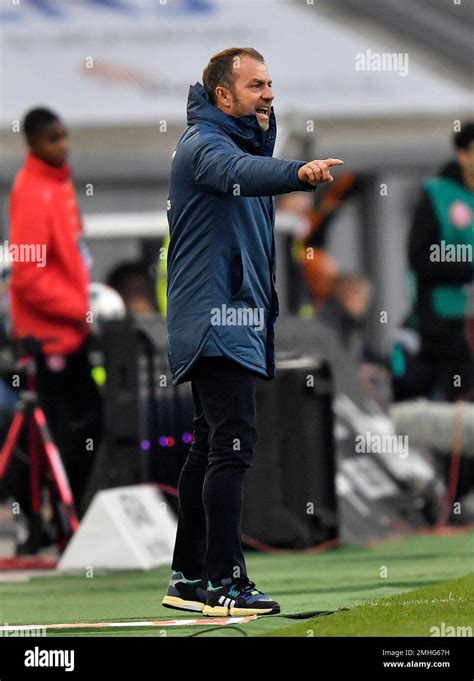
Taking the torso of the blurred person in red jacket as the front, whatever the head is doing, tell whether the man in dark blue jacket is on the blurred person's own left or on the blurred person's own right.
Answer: on the blurred person's own right

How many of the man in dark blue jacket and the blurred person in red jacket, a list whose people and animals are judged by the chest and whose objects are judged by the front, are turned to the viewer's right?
2

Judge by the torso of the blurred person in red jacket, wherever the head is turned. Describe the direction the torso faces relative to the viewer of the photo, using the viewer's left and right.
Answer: facing to the right of the viewer

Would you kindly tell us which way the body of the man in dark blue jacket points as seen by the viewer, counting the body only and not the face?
to the viewer's right
